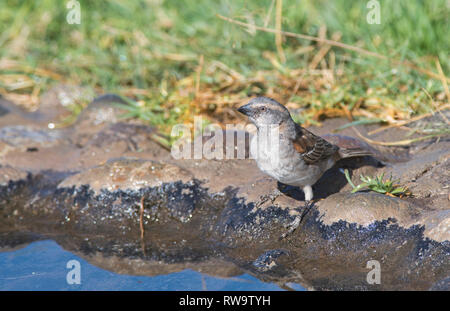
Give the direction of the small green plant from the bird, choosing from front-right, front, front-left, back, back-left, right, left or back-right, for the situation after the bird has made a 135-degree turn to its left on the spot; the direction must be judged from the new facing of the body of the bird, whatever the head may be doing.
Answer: front

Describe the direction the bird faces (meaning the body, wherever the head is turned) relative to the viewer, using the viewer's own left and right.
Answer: facing the viewer and to the left of the viewer

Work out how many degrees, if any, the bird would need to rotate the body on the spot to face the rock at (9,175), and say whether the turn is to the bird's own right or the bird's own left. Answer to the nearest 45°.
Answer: approximately 45° to the bird's own right

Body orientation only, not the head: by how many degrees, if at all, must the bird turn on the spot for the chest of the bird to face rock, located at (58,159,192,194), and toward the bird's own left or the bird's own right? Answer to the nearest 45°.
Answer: approximately 45° to the bird's own right
